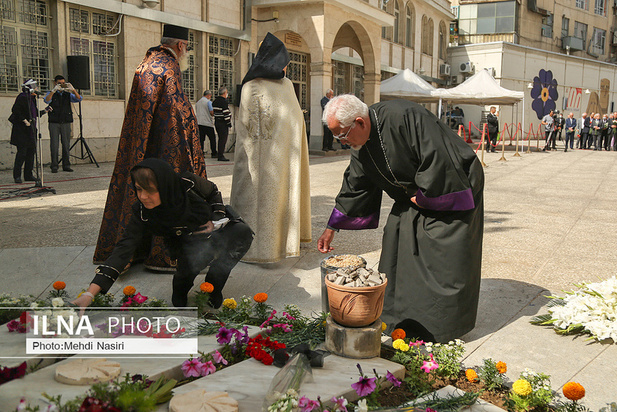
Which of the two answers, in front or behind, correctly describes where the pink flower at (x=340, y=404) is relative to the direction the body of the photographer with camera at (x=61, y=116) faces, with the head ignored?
in front

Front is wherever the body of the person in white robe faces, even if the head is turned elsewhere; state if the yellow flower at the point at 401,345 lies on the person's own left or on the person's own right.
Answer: on the person's own right

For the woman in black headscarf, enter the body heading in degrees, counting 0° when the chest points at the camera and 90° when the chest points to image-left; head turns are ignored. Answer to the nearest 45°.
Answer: approximately 45°

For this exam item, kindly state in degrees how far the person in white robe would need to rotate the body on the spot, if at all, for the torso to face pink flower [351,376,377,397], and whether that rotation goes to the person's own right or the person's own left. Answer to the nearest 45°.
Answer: approximately 135° to the person's own right

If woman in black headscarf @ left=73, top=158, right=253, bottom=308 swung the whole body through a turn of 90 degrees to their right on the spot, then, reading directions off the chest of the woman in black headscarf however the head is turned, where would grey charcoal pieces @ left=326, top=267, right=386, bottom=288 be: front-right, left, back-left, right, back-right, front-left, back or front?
back

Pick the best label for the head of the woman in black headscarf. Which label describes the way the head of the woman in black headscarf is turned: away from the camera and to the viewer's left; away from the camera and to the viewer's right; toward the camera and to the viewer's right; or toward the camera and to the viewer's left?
toward the camera and to the viewer's left

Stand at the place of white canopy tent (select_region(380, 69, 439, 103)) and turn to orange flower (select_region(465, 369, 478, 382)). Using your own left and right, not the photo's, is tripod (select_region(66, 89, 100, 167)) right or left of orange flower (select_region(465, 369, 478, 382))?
right

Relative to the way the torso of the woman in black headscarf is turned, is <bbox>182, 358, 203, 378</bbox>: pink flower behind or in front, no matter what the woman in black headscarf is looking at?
in front

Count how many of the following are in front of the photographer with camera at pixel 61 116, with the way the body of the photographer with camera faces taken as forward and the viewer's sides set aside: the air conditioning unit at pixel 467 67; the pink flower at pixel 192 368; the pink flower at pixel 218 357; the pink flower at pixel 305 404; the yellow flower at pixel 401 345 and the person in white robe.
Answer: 5

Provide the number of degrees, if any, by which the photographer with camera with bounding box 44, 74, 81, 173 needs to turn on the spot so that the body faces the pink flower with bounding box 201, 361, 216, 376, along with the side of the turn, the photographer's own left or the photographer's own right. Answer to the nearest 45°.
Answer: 0° — they already face it

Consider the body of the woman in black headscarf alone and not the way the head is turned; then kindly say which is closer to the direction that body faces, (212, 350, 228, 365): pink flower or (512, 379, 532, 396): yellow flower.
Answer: the pink flower

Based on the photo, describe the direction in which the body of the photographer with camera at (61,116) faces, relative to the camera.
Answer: toward the camera

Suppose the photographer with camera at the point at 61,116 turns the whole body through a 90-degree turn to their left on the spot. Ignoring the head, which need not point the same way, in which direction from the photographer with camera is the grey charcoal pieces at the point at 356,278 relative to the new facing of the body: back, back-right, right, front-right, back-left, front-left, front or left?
right

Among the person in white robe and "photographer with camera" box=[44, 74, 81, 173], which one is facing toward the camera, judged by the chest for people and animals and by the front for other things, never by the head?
the photographer with camera

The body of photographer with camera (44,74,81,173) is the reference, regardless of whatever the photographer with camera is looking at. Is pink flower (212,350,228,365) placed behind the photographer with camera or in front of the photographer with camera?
in front

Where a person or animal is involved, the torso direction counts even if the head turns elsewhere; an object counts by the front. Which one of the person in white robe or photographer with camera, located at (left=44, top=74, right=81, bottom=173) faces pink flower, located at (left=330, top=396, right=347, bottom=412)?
the photographer with camera

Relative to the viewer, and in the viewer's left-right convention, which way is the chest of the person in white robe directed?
facing away from the viewer and to the right of the viewer
